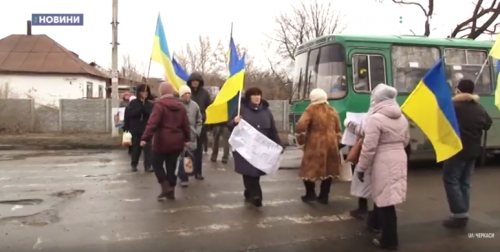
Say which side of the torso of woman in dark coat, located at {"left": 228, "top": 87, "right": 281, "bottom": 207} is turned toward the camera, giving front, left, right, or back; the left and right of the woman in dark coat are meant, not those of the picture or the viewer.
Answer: front

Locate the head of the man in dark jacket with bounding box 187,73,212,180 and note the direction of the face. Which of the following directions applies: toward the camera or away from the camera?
toward the camera

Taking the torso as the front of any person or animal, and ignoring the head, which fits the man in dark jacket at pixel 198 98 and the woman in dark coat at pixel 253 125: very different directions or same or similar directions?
same or similar directions

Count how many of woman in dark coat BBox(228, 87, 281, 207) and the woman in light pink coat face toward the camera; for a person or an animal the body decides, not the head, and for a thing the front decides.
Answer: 1

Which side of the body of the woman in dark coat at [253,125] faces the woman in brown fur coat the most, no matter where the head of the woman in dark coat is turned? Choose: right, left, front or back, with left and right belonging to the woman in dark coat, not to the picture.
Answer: left

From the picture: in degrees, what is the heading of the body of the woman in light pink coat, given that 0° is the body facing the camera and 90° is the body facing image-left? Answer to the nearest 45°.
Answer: approximately 135°

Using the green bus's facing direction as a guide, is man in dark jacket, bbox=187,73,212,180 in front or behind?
in front

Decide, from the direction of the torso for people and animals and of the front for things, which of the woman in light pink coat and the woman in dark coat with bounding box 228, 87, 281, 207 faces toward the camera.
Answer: the woman in dark coat

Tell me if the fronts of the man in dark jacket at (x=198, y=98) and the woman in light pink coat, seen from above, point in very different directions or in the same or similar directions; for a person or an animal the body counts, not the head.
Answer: very different directions
